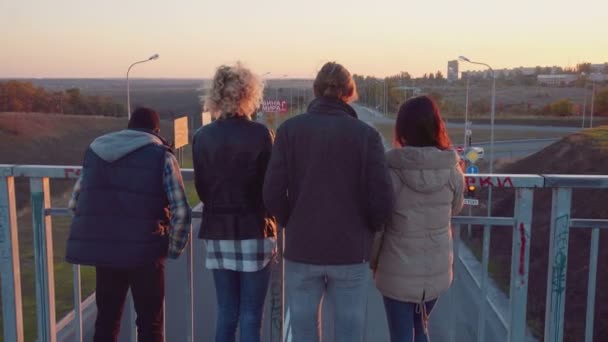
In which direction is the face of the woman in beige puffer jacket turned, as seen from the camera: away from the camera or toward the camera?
away from the camera

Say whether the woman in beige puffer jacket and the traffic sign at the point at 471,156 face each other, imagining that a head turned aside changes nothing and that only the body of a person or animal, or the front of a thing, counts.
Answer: yes

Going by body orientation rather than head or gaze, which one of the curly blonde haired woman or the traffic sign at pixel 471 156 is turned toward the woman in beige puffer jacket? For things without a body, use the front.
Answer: the traffic sign

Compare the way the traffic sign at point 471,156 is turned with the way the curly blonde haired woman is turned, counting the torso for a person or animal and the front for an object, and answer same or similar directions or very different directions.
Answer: very different directions

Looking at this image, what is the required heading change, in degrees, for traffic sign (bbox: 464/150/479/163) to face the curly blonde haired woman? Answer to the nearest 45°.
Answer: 0° — it already faces them

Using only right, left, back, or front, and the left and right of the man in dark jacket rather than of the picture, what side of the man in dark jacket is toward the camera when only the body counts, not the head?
back

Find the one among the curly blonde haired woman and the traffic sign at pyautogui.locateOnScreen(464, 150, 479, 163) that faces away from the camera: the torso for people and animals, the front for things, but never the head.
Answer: the curly blonde haired woman

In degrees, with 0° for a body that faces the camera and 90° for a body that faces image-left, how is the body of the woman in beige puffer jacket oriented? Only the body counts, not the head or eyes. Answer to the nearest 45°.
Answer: approximately 180°

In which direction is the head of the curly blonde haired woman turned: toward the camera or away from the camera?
away from the camera

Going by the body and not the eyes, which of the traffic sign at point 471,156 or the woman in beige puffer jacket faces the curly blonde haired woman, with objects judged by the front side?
the traffic sign

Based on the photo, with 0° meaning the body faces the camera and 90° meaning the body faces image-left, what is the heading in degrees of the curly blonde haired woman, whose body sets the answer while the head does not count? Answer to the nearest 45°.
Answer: approximately 180°

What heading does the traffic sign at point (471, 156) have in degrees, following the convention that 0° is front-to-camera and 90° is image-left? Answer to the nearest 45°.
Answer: approximately 0°

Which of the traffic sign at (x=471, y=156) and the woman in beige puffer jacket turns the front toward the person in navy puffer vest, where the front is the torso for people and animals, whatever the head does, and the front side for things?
the traffic sign
